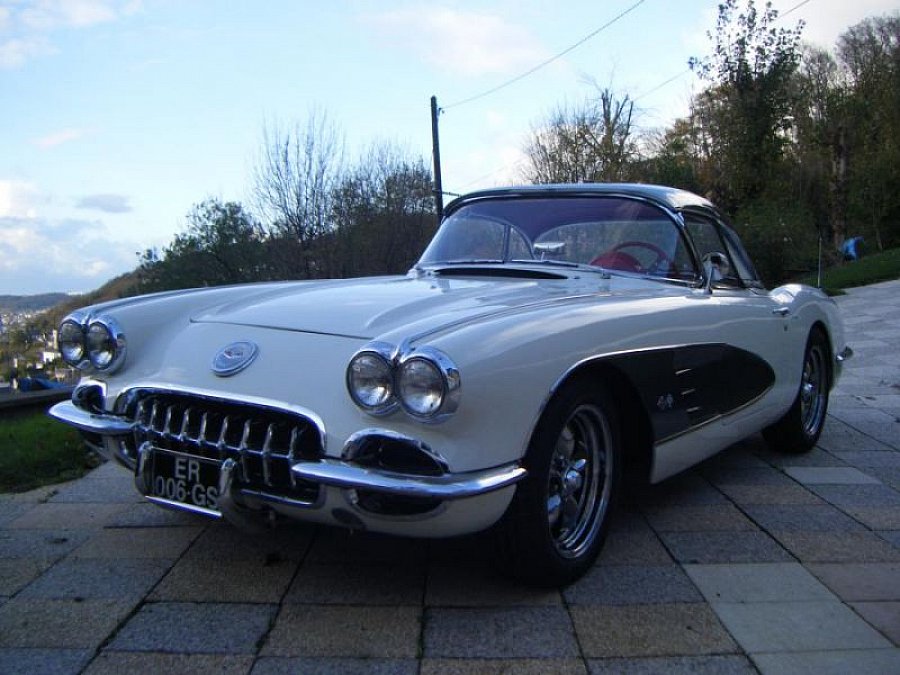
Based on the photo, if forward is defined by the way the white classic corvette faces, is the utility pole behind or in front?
behind

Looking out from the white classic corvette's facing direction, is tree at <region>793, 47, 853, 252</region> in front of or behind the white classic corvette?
behind

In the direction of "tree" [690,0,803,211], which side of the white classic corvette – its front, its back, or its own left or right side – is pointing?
back

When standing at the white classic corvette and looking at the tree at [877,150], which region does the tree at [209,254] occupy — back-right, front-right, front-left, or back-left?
front-left

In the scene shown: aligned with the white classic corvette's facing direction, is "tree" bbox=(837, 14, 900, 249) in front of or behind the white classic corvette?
behind

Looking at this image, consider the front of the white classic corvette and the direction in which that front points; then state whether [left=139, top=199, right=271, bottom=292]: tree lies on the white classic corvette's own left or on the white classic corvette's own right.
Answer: on the white classic corvette's own right

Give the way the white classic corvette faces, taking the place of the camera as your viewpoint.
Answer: facing the viewer and to the left of the viewer

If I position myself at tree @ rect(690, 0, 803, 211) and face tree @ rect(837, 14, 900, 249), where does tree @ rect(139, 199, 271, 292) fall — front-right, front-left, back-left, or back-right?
back-left

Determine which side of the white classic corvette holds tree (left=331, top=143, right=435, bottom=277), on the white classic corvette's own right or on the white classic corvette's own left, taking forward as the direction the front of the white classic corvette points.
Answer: on the white classic corvette's own right
